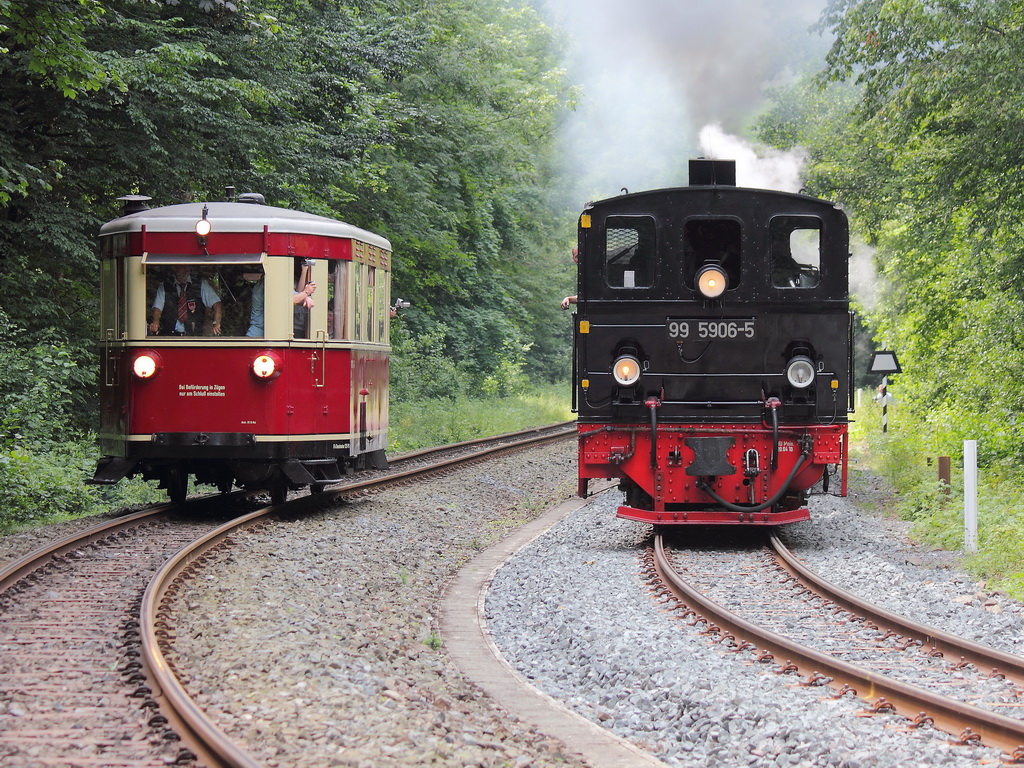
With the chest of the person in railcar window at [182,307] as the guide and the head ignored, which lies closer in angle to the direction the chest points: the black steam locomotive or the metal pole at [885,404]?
the black steam locomotive

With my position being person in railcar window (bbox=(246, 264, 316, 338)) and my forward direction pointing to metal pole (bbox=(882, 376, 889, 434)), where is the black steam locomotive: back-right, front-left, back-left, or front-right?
front-right

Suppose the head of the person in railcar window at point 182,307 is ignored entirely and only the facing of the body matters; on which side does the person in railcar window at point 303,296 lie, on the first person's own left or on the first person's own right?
on the first person's own left

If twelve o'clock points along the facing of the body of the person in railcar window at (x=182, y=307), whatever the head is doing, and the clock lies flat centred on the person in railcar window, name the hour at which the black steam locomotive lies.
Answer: The black steam locomotive is roughly at 10 o'clock from the person in railcar window.

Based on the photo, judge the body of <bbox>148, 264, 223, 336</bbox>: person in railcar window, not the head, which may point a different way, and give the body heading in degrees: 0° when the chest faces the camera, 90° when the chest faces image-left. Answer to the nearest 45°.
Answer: approximately 0°

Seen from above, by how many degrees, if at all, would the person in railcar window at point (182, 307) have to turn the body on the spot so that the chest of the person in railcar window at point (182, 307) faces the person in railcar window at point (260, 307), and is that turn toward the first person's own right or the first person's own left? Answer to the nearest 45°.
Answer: approximately 90° to the first person's own left

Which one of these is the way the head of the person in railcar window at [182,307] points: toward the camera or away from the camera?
toward the camera

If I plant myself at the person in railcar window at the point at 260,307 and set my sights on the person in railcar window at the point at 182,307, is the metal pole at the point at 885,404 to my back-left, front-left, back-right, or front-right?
back-right
